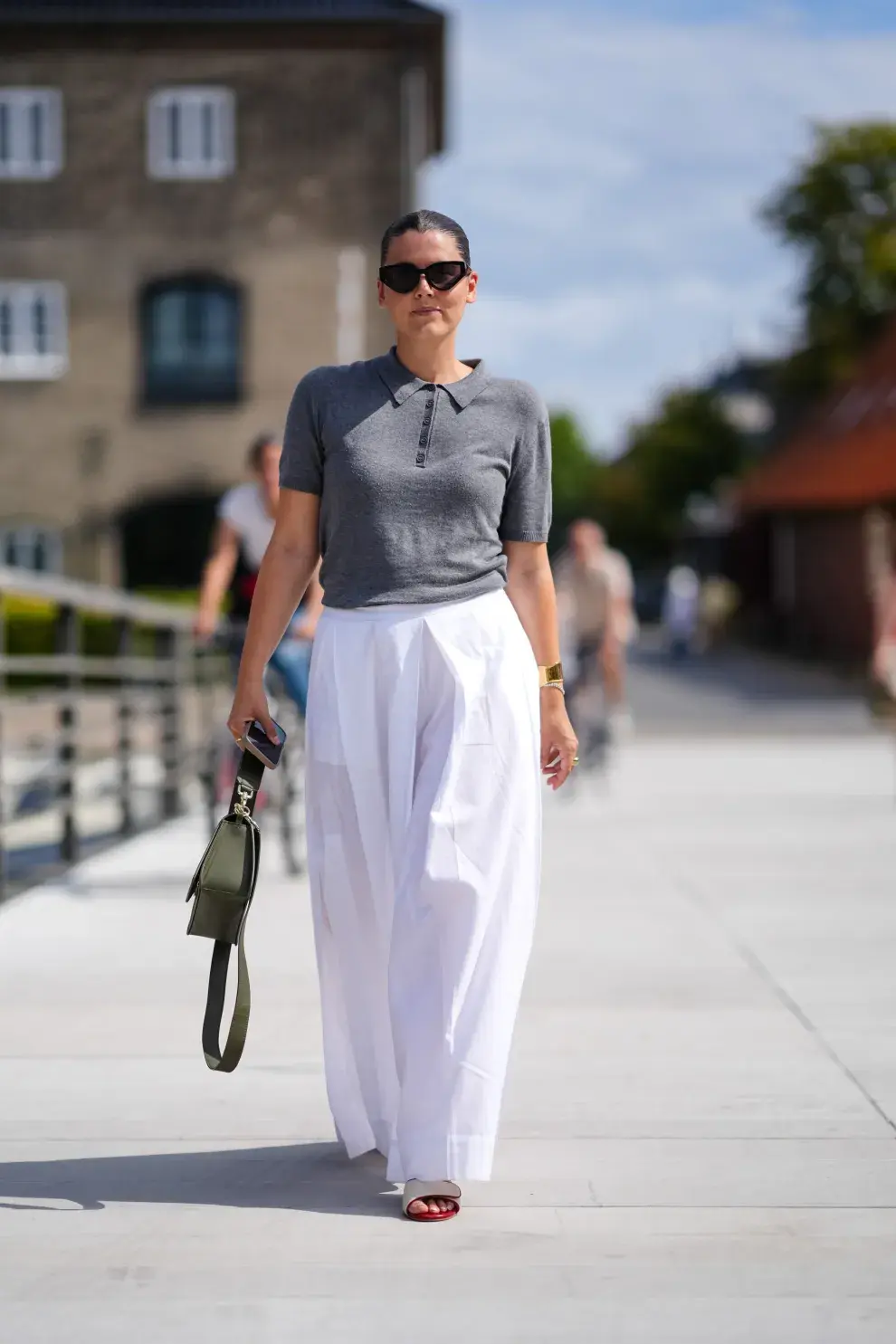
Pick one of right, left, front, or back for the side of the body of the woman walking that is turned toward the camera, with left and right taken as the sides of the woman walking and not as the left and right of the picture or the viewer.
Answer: front

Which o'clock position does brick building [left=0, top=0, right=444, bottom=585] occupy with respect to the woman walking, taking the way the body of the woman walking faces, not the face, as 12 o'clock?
The brick building is roughly at 6 o'clock from the woman walking.

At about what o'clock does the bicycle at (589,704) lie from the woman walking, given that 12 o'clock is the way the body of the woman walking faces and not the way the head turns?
The bicycle is roughly at 6 o'clock from the woman walking.

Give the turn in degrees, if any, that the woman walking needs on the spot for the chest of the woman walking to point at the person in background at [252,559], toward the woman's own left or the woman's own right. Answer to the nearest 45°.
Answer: approximately 180°

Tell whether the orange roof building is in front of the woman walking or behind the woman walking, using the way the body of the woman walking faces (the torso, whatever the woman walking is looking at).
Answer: behind

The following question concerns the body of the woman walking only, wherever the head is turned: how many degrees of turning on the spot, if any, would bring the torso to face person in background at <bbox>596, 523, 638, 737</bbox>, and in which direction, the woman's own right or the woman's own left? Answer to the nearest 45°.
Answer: approximately 180°

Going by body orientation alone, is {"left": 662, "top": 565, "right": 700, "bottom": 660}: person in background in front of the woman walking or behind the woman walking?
behind

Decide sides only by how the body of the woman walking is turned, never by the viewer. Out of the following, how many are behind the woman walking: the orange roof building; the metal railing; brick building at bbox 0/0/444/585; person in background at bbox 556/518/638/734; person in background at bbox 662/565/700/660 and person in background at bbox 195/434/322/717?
6

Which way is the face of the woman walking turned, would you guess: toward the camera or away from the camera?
toward the camera

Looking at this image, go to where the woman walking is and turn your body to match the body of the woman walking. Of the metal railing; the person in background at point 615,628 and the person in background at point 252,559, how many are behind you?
3
